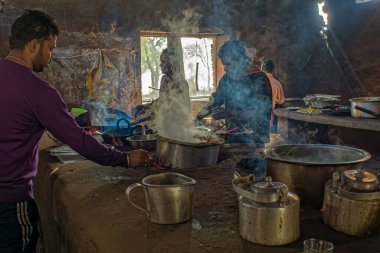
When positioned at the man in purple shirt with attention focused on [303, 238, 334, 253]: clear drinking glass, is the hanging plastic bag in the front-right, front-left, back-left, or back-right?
back-left

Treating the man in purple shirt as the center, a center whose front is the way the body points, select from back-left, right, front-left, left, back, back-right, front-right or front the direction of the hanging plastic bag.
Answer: front-left

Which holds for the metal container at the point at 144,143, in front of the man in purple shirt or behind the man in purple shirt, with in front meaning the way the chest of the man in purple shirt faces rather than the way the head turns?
in front

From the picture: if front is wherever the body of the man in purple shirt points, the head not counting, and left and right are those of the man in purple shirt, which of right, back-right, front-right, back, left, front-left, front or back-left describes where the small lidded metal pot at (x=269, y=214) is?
right

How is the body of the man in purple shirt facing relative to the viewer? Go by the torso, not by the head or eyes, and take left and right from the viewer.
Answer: facing away from the viewer and to the right of the viewer

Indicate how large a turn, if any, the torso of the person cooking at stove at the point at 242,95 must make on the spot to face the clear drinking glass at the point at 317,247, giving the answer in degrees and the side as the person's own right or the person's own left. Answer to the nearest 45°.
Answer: approximately 45° to the person's own left

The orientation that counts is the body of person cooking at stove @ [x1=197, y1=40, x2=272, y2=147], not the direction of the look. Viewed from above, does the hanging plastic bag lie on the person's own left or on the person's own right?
on the person's own right

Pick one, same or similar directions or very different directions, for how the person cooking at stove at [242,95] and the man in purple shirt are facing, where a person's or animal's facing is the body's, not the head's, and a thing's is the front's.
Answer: very different directions

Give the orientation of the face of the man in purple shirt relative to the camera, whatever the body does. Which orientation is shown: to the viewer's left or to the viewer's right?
to the viewer's right

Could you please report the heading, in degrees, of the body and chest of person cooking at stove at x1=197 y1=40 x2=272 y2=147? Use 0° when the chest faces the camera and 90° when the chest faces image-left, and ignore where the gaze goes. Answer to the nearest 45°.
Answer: approximately 45°

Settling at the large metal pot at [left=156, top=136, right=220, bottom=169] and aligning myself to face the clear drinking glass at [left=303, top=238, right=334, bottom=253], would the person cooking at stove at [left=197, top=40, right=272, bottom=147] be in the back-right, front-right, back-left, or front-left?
back-left
